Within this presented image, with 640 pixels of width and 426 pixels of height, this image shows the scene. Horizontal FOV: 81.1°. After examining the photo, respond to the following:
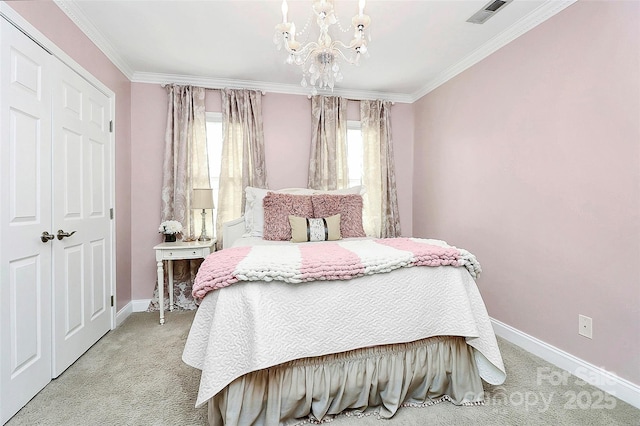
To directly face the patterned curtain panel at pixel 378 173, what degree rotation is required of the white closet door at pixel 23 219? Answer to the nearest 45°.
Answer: approximately 45° to its left

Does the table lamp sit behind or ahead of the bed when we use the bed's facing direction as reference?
behind

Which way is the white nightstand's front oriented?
toward the camera

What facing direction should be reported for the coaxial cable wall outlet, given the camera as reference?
facing the viewer and to the left of the viewer

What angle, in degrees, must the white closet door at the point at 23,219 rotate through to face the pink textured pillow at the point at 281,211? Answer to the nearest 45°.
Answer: approximately 45° to its left

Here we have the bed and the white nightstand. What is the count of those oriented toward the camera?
2

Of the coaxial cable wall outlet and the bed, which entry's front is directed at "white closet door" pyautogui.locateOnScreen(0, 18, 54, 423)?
the coaxial cable wall outlet

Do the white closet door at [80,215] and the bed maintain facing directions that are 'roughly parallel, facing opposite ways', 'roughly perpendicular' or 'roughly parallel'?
roughly perpendicular

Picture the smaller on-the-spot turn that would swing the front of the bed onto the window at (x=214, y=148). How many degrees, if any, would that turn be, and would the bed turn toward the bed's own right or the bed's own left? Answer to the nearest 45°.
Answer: approximately 135° to the bed's own right

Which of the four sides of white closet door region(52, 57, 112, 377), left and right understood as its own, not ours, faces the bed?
front

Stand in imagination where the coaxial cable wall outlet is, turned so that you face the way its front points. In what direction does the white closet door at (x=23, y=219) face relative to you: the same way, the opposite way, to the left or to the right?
the opposite way

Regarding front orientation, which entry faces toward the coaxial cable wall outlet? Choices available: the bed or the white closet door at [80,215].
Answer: the white closet door

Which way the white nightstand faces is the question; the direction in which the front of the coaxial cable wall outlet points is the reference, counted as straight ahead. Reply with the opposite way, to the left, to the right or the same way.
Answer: to the left

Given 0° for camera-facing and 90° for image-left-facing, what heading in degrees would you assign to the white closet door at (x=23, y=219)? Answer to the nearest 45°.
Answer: approximately 315°

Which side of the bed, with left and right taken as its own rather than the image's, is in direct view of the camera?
front

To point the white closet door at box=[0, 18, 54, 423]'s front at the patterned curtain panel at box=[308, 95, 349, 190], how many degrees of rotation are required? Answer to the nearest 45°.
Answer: approximately 45° to its left

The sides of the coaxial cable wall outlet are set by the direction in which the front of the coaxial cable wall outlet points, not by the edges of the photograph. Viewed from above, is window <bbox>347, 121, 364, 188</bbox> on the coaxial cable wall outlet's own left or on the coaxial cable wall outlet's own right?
on the coaxial cable wall outlet's own right
